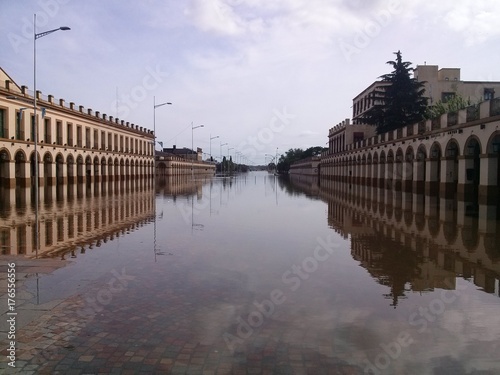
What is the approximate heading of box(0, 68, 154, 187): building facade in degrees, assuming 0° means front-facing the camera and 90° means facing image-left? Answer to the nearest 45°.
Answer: approximately 315°

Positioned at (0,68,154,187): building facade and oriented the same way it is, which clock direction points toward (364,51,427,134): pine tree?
The pine tree is roughly at 11 o'clock from the building facade.
